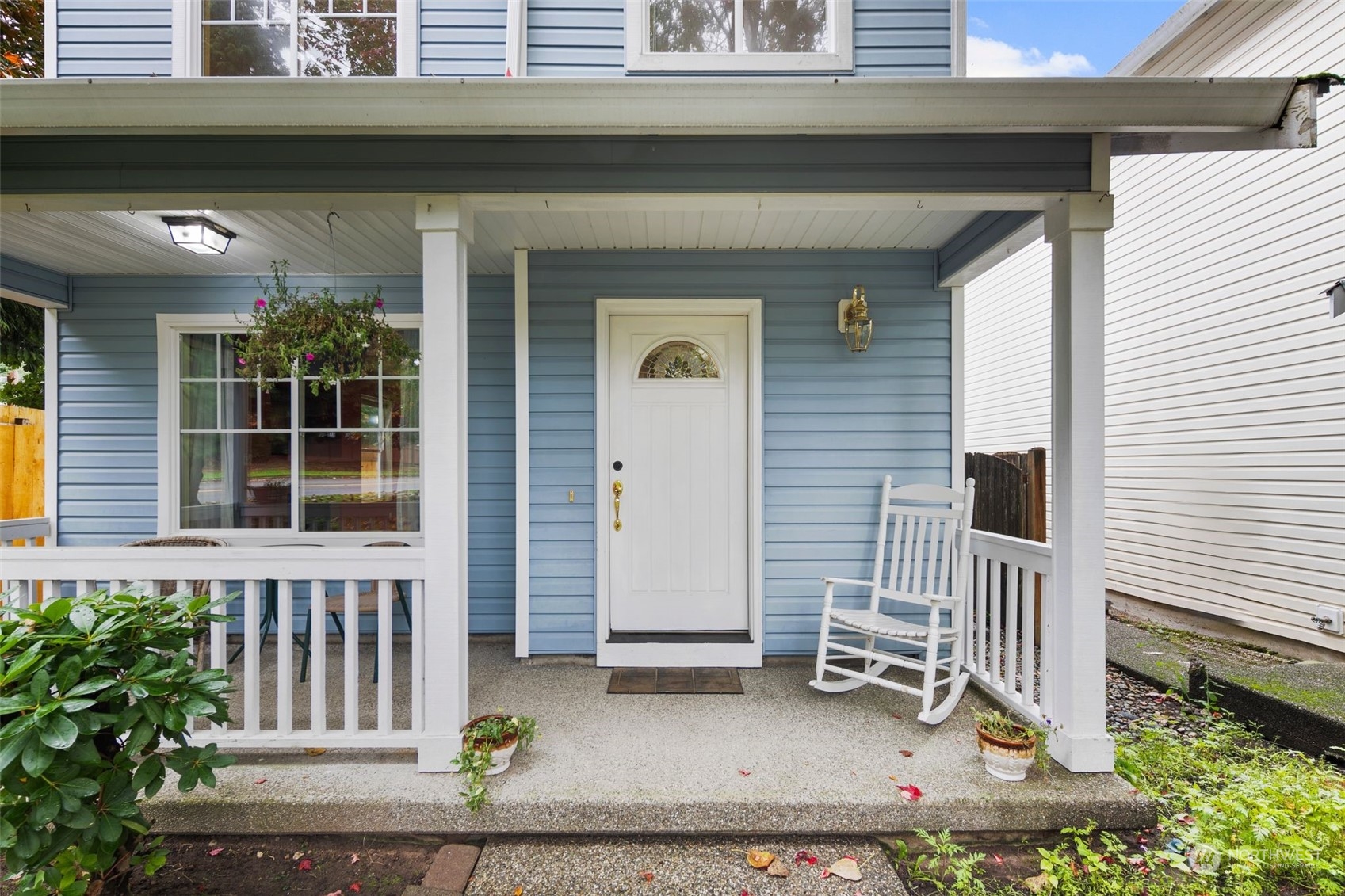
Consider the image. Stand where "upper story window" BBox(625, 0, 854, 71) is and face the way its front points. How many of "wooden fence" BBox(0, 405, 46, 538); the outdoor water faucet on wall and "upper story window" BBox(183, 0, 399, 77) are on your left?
1

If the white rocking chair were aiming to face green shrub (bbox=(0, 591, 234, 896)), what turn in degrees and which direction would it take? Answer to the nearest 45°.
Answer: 0° — it already faces it

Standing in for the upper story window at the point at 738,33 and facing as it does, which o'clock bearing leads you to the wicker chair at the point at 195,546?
The wicker chair is roughly at 3 o'clock from the upper story window.

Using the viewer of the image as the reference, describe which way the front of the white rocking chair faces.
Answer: facing the viewer and to the left of the viewer

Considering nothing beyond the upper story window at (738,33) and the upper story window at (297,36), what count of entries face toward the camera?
2

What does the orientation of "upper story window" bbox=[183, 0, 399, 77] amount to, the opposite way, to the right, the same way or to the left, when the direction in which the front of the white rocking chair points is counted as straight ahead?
to the left

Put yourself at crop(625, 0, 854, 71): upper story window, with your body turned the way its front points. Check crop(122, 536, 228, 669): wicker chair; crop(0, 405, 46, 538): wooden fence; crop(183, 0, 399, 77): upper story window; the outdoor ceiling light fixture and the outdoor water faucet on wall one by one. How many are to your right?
4

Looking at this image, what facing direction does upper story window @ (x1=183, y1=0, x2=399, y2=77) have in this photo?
toward the camera

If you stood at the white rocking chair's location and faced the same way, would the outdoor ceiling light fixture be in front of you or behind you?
in front

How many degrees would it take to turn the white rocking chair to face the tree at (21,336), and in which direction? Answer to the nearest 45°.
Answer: approximately 45° to its right

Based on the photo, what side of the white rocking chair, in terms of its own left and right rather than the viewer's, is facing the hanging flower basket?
front

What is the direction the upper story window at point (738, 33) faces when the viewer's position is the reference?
facing the viewer
